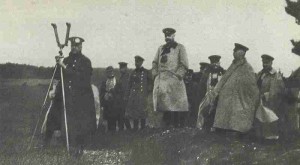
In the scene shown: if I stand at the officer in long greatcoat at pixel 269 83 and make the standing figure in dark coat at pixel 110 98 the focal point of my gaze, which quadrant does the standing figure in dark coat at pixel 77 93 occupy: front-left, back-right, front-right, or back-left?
front-left

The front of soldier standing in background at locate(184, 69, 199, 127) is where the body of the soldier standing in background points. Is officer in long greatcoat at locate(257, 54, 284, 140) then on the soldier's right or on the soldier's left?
on the soldier's left

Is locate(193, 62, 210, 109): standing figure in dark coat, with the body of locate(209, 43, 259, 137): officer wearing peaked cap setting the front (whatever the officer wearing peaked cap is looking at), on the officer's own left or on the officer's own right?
on the officer's own right

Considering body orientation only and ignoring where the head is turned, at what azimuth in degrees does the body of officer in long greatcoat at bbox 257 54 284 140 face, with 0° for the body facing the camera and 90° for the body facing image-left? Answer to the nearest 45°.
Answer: approximately 45°

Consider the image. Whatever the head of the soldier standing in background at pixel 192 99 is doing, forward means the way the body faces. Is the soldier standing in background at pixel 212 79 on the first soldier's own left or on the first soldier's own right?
on the first soldier's own left

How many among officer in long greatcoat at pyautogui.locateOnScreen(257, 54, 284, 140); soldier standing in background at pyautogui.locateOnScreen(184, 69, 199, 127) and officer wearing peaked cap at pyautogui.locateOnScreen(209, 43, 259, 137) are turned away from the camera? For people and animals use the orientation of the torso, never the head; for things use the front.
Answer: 0

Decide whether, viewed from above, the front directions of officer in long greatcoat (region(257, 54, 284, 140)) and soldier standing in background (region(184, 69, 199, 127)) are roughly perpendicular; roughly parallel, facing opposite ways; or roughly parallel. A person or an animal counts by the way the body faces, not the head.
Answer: roughly parallel

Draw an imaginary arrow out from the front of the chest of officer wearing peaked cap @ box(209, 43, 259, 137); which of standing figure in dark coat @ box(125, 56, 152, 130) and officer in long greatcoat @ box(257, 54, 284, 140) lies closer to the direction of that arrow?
the standing figure in dark coat

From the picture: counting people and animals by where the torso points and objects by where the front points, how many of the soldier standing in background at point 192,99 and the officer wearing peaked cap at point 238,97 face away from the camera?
0

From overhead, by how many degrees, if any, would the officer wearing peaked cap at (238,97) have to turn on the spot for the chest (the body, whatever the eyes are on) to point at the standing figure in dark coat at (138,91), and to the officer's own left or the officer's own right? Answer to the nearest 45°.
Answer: approximately 90° to the officer's own right

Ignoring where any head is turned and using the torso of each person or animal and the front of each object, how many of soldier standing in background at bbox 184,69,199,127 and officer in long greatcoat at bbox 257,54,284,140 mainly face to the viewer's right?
0

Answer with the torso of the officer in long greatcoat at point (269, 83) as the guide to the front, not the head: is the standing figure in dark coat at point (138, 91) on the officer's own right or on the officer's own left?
on the officer's own right

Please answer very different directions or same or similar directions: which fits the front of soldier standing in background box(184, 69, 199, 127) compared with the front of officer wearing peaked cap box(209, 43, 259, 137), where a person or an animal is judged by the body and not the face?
same or similar directions

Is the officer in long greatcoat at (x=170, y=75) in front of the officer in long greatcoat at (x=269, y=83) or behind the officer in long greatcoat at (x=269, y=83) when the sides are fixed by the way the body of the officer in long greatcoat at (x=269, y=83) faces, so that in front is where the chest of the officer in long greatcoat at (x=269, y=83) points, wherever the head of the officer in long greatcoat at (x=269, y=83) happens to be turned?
in front
